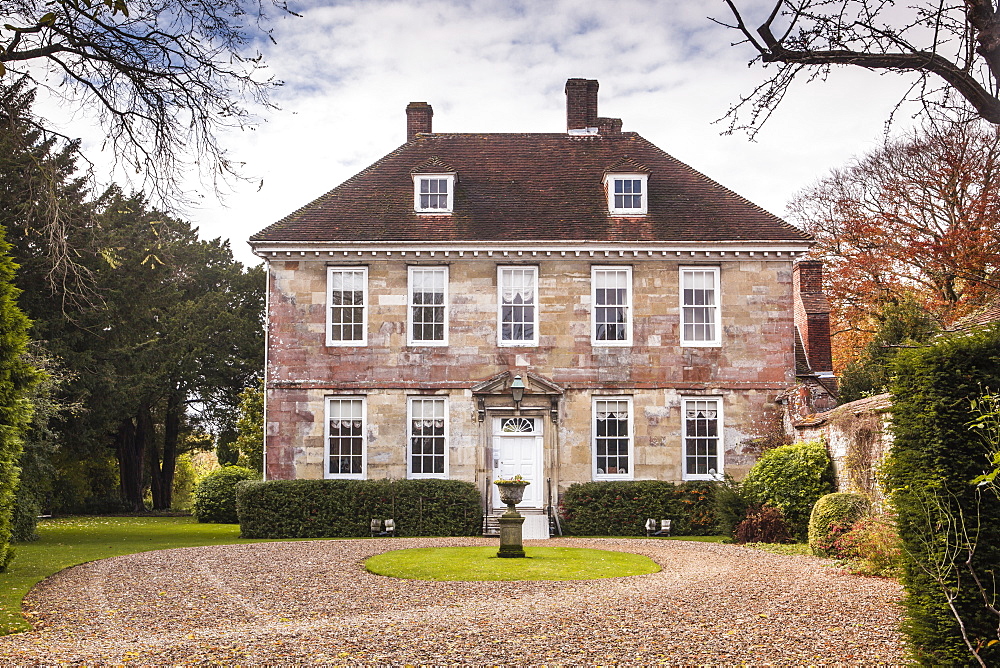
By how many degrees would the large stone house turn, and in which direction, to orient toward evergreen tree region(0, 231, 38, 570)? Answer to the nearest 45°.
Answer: approximately 45° to its right

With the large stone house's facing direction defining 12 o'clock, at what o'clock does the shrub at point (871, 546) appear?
The shrub is roughly at 11 o'clock from the large stone house.

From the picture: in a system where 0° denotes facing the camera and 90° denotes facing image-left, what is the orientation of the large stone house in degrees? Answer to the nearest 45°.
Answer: approximately 0°
